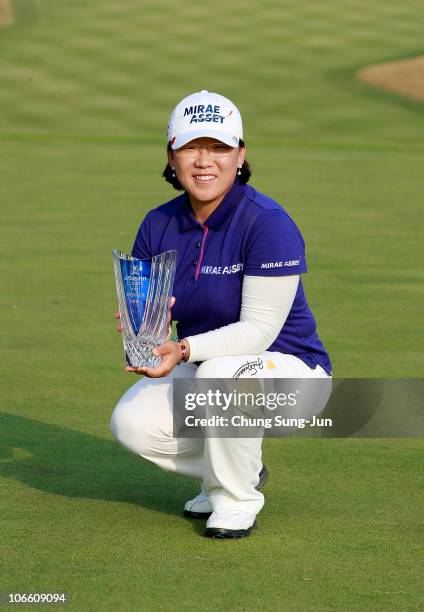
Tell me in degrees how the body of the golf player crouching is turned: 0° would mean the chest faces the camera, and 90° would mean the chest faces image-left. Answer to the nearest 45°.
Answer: approximately 45°
